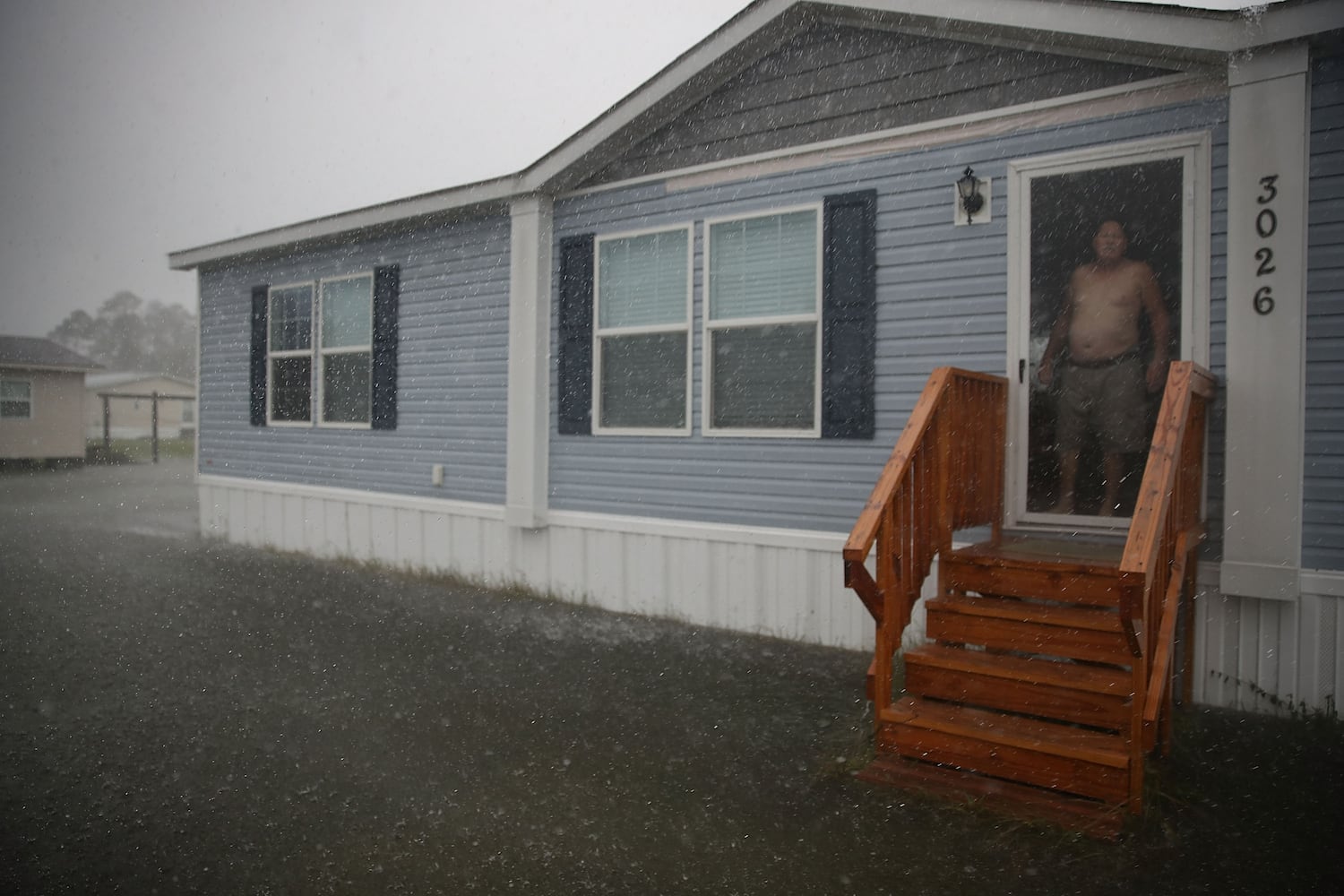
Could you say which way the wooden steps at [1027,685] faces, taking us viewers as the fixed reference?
facing the viewer

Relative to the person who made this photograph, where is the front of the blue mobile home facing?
facing the viewer and to the left of the viewer

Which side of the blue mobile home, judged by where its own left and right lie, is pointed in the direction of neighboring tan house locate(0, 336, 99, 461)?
right

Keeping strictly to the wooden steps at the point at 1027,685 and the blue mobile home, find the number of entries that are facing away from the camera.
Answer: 0

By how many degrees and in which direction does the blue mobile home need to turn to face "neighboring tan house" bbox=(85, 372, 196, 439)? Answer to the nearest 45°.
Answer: approximately 90° to its right

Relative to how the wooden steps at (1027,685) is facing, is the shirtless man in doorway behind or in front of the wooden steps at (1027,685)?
behind
